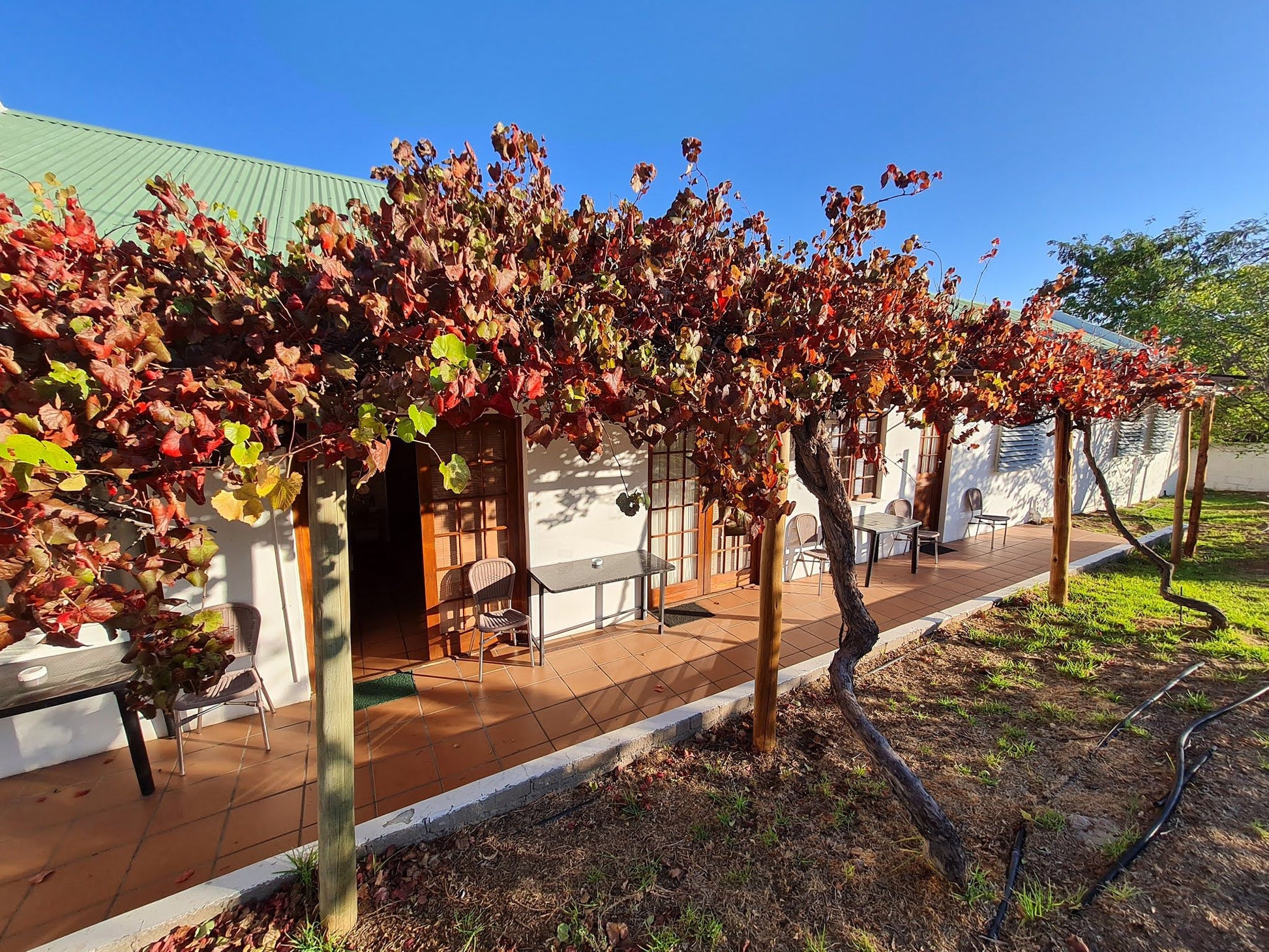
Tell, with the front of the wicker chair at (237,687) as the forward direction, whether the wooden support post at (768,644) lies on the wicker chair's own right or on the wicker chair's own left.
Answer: on the wicker chair's own left

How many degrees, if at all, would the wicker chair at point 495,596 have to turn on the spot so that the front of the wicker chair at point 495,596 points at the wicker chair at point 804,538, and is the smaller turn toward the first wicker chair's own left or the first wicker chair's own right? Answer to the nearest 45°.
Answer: approximately 45° to the first wicker chair's own left

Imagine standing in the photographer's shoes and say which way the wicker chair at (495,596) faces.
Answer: facing the viewer and to the right of the viewer

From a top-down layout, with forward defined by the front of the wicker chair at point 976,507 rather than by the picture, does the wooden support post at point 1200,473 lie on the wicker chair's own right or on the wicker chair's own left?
on the wicker chair's own left

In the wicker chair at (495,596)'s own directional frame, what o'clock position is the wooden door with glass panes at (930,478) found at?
The wooden door with glass panes is roughly at 10 o'clock from the wicker chair.

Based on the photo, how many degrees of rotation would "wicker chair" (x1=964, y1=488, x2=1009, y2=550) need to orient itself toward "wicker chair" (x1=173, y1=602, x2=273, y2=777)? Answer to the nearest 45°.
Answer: approximately 90° to its right

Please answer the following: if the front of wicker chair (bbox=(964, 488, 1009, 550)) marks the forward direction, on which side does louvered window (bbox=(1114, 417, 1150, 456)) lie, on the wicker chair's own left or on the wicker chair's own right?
on the wicker chair's own left

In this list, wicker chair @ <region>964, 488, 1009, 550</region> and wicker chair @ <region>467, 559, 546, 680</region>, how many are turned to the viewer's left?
0

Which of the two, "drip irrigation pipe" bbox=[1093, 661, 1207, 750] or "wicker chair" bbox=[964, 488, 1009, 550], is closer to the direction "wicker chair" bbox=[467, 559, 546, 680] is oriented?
the drip irrigation pipe

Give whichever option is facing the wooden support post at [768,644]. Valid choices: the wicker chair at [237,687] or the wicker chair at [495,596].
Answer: the wicker chair at [495,596]

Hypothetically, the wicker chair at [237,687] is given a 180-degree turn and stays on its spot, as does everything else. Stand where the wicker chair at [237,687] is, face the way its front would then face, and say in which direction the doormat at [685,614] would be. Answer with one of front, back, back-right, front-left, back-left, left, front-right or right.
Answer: front-right

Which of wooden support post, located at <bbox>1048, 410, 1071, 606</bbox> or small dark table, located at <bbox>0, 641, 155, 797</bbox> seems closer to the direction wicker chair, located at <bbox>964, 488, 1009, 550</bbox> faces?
the wooden support post

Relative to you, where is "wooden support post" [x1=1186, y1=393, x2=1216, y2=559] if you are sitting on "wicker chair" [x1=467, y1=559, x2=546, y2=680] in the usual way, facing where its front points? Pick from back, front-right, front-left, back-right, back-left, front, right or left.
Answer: front-left
